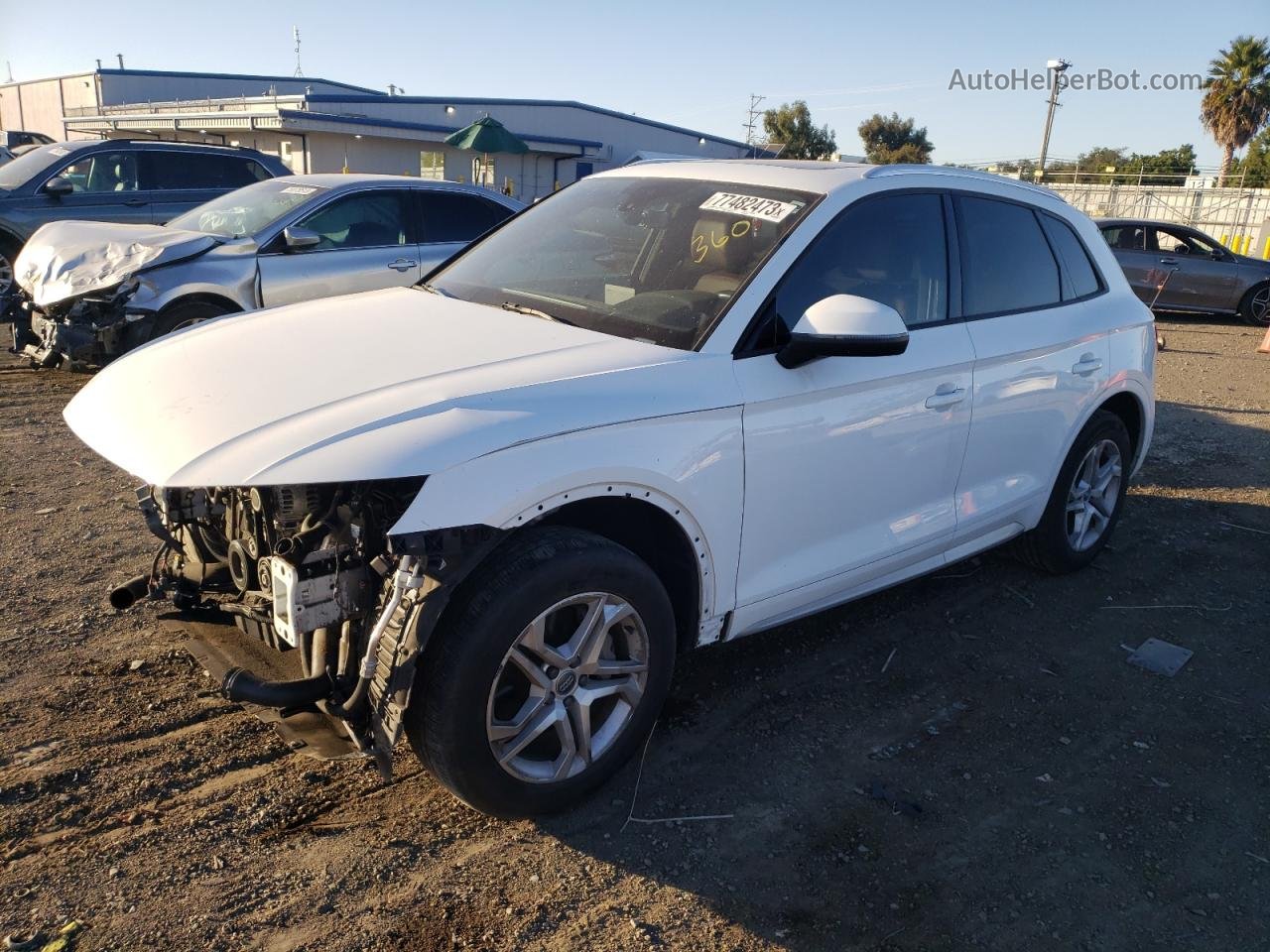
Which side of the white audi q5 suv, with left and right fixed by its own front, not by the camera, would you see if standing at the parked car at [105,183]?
right

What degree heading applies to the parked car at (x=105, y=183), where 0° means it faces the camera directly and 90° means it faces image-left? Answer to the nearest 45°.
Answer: approximately 45°

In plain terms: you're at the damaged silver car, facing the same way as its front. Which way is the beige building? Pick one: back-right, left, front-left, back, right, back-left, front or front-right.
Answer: back-right

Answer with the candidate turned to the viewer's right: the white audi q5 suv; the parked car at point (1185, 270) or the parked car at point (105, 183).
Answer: the parked car at point (1185, 270)

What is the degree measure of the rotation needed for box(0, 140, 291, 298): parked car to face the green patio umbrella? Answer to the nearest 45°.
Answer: approximately 180°

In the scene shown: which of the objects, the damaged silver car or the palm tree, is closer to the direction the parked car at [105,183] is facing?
the damaged silver car

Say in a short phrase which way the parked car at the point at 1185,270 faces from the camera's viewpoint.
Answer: facing to the right of the viewer

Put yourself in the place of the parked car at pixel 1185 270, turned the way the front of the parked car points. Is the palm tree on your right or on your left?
on your left

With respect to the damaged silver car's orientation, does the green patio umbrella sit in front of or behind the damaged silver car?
behind

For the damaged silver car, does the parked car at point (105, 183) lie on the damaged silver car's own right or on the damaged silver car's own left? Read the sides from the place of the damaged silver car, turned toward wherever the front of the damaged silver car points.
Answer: on the damaged silver car's own right
